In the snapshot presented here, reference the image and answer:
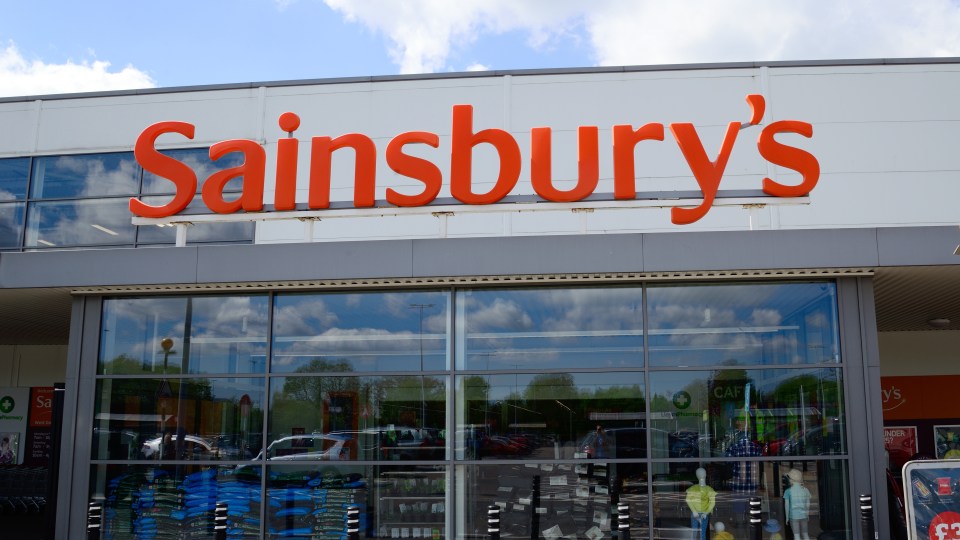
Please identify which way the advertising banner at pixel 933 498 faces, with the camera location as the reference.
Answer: facing the viewer

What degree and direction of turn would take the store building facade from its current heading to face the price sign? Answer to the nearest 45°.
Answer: approximately 90° to its left

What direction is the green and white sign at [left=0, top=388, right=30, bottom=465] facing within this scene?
toward the camera

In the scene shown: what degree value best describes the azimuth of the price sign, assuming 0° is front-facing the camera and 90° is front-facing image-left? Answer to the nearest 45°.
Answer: approximately 0°

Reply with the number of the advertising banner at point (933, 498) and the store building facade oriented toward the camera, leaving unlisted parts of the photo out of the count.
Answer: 2

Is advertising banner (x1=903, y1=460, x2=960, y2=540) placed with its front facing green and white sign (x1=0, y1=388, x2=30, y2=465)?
no

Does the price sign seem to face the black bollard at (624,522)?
no

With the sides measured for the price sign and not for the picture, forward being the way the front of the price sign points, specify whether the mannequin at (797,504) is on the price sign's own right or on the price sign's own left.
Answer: on the price sign's own right

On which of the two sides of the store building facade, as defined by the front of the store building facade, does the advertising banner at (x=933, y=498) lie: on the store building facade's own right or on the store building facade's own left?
on the store building facade's own left

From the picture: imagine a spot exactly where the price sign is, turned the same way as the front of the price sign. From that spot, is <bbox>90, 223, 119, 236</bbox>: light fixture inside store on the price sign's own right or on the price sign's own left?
on the price sign's own right

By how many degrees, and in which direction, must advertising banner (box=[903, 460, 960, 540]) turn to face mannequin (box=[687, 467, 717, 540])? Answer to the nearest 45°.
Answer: approximately 90° to its right

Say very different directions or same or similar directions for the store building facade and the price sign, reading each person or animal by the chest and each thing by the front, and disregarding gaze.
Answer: same or similar directions

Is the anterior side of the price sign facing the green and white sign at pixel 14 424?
no

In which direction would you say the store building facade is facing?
toward the camera
